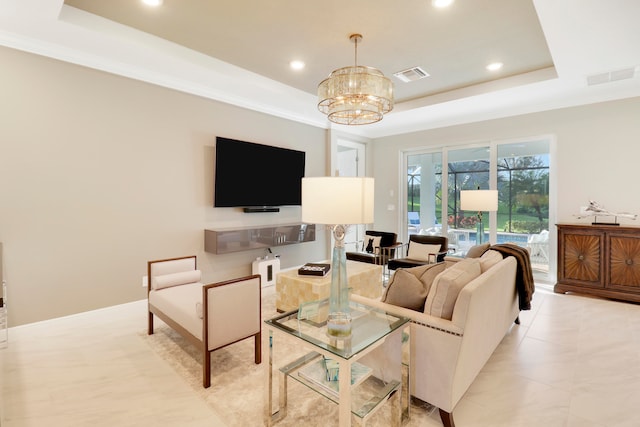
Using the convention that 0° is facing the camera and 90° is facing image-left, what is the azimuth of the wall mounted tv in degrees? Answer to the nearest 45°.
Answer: approximately 315°

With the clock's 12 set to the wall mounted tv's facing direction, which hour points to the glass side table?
The glass side table is roughly at 1 o'clock from the wall mounted tv.

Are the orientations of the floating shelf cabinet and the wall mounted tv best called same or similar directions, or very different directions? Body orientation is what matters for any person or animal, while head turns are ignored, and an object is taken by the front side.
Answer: same or similar directions

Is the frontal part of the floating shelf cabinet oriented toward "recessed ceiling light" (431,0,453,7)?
yes

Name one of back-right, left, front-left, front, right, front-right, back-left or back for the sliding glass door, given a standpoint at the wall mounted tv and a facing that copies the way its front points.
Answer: front-left

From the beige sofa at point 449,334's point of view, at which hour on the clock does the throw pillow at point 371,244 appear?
The throw pillow is roughly at 1 o'clock from the beige sofa.

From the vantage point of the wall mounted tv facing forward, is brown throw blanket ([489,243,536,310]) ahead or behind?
ahead

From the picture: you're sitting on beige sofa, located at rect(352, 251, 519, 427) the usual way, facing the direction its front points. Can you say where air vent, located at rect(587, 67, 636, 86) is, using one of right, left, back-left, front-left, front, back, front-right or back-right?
right

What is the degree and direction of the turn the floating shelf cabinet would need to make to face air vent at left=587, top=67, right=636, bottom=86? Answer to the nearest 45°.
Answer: approximately 45° to its left

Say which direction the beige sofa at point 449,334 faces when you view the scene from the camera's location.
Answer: facing away from the viewer and to the left of the viewer

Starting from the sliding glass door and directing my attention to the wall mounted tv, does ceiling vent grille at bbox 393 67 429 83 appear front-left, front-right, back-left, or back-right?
front-left

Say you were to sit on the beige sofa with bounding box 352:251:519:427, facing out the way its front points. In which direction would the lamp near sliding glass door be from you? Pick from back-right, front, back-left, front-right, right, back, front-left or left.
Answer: front-right

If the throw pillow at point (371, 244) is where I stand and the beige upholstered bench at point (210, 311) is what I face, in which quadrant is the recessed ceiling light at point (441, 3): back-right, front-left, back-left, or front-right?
front-left

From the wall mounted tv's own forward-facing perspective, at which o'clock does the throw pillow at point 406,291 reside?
The throw pillow is roughly at 1 o'clock from the wall mounted tv.

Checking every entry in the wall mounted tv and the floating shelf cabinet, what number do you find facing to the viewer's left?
0

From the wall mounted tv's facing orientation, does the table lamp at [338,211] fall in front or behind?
in front

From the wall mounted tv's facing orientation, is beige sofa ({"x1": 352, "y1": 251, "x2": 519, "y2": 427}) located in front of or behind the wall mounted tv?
in front

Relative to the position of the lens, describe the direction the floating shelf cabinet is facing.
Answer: facing the viewer and to the right of the viewer
